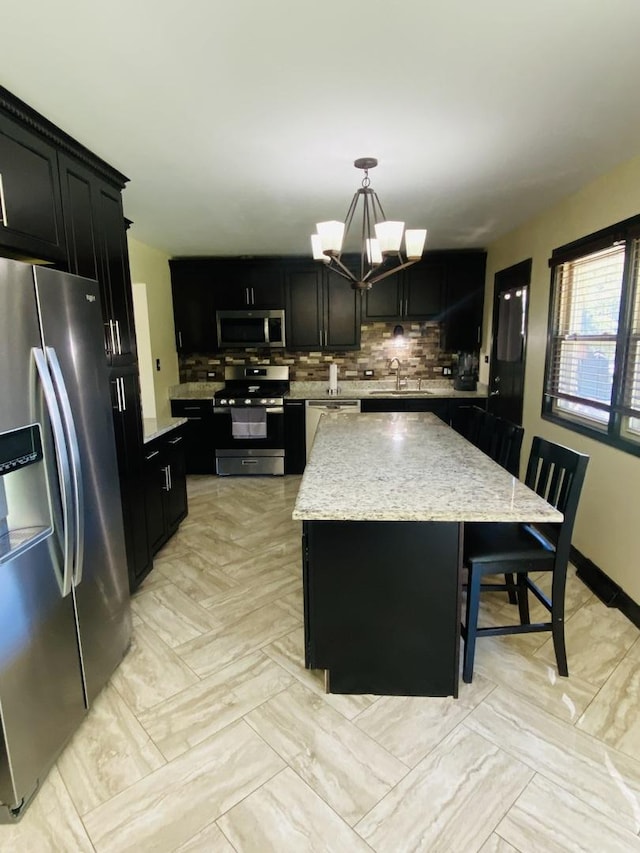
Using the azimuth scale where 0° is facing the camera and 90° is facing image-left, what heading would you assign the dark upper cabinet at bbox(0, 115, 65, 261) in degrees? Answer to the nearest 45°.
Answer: approximately 315°

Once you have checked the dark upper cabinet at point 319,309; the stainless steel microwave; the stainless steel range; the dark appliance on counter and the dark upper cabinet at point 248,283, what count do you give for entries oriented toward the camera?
5

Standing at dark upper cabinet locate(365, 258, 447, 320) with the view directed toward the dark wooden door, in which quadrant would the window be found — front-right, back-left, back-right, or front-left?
front-right

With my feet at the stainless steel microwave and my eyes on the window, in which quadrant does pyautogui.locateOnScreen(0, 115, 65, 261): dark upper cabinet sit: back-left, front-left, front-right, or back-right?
front-right

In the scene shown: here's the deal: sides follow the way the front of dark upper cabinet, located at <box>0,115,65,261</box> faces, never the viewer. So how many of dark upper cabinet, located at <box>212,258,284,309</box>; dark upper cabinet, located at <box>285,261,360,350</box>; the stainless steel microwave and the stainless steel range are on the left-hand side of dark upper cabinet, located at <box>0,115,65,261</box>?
4

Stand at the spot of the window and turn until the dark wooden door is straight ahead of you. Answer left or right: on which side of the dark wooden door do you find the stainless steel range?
left

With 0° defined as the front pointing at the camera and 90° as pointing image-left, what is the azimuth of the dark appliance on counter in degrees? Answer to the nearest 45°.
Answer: approximately 0°

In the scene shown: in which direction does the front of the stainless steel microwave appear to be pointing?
toward the camera

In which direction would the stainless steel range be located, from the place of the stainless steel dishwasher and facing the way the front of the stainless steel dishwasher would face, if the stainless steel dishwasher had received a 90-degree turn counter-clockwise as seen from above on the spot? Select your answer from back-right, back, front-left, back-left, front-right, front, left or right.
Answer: back

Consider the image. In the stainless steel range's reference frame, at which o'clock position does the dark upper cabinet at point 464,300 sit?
The dark upper cabinet is roughly at 9 o'clock from the stainless steel range.

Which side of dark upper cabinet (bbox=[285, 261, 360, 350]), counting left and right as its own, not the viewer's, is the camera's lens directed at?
front

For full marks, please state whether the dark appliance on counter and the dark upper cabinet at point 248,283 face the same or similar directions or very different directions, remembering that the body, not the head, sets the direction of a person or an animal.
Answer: same or similar directions

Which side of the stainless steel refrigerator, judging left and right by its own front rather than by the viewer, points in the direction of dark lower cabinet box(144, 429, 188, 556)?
left

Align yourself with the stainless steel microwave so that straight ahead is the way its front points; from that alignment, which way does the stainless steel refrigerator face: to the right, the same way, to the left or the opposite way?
to the left

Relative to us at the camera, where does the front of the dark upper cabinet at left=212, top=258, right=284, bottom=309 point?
facing the viewer
